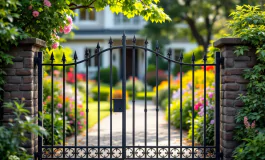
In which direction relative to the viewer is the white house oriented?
toward the camera

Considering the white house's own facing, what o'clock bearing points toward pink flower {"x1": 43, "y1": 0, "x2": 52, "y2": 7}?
The pink flower is roughly at 12 o'clock from the white house.

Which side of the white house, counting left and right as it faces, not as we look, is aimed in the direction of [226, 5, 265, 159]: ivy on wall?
front

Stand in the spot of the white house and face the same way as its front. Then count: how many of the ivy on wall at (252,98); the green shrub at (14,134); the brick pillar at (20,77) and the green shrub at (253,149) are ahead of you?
4

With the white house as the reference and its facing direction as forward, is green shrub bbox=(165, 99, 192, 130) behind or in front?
in front

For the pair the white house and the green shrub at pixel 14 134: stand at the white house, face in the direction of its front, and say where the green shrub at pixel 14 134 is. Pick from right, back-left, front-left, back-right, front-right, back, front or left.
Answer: front

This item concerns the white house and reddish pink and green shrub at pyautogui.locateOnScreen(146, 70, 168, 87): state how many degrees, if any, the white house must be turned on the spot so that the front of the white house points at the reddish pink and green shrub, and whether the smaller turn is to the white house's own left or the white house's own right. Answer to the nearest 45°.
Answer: approximately 45° to the white house's own left

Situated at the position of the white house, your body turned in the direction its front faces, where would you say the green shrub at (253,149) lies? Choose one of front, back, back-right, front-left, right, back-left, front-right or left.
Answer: front

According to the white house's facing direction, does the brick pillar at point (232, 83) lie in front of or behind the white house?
in front

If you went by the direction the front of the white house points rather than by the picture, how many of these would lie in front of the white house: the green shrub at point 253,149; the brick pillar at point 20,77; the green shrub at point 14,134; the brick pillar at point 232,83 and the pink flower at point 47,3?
5

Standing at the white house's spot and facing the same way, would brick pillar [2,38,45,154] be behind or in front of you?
in front
